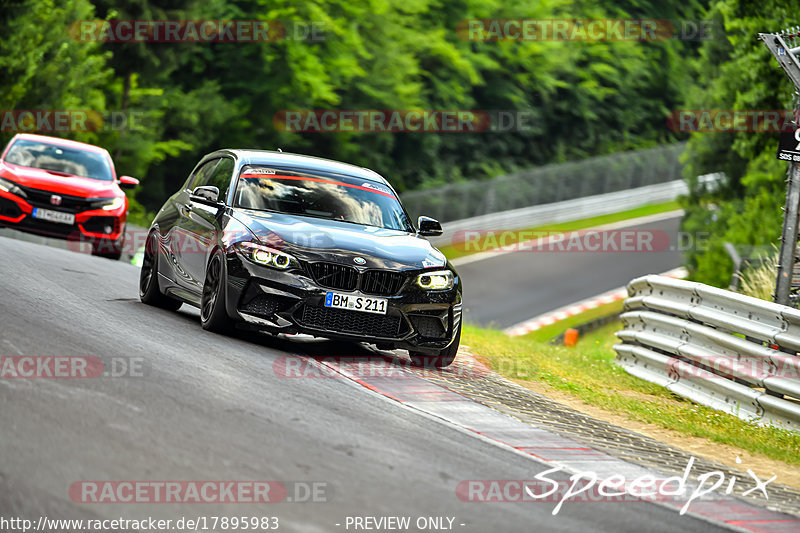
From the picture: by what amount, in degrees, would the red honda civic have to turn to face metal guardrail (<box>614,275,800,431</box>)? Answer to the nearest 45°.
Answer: approximately 45° to its left

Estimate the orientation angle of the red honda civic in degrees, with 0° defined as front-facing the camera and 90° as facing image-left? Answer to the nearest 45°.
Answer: approximately 0°

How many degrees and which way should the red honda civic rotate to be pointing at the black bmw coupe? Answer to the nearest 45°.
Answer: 0° — it already faces it
